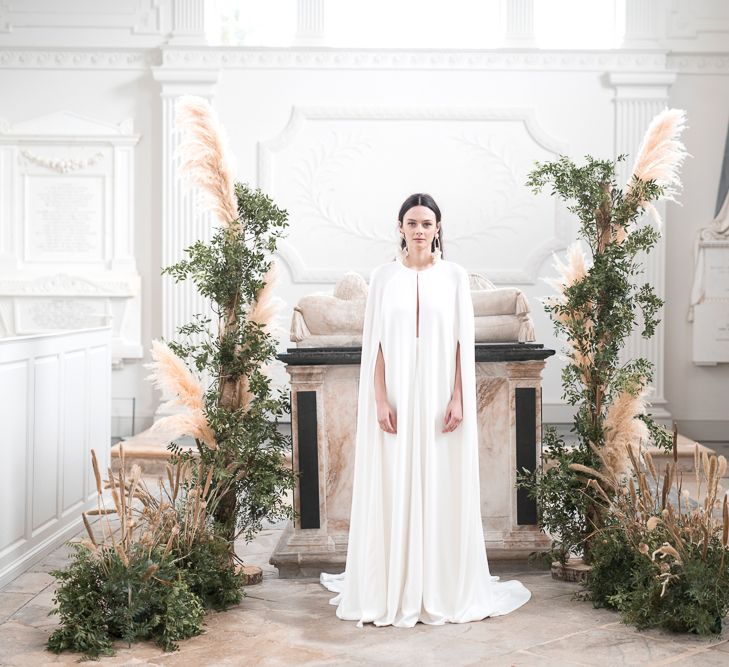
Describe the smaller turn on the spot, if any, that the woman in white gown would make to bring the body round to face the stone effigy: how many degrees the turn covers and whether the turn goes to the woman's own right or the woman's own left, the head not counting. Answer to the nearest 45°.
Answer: approximately 180°

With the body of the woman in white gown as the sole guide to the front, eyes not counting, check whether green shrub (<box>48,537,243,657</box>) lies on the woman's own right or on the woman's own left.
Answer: on the woman's own right

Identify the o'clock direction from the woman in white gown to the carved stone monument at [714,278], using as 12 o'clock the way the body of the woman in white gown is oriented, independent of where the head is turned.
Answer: The carved stone monument is roughly at 7 o'clock from the woman in white gown.

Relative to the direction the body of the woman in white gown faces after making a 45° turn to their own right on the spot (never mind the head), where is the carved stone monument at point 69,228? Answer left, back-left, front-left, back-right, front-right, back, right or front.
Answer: right

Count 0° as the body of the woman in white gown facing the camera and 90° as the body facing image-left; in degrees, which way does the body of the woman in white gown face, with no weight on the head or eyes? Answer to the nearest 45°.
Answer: approximately 0°

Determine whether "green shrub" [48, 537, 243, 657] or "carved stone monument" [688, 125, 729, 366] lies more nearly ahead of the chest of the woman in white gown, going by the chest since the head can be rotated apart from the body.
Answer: the green shrub

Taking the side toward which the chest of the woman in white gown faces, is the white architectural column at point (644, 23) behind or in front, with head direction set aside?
behind

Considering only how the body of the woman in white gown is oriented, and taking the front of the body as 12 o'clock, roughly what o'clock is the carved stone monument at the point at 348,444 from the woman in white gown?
The carved stone monument is roughly at 5 o'clock from the woman in white gown.

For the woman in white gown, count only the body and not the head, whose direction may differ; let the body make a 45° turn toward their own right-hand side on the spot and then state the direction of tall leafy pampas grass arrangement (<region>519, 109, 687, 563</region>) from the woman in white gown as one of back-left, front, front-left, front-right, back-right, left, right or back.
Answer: back
